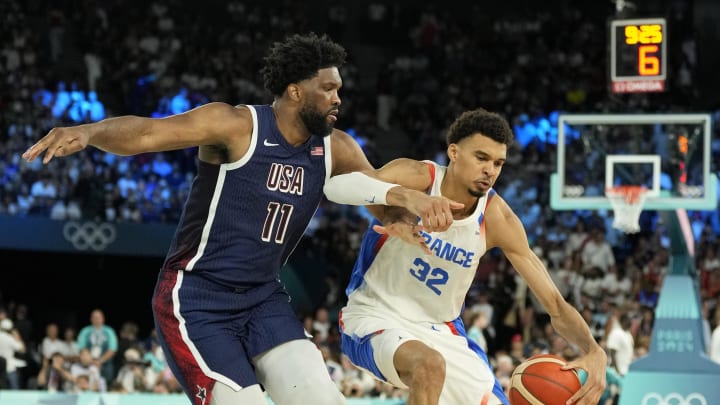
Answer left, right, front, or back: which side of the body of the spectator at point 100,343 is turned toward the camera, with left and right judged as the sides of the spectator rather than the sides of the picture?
front

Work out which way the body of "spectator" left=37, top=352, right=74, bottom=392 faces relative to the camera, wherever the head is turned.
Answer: toward the camera

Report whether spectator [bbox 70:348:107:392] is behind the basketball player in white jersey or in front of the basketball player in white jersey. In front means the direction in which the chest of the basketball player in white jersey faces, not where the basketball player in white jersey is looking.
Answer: behind

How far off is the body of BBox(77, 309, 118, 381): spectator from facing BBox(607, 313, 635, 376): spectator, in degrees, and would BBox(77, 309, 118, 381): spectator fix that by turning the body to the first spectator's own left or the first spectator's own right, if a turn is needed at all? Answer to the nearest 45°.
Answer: approximately 45° to the first spectator's own left

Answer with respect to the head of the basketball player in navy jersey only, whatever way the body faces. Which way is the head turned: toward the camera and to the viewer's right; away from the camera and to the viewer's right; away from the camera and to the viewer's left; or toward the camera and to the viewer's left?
toward the camera and to the viewer's right

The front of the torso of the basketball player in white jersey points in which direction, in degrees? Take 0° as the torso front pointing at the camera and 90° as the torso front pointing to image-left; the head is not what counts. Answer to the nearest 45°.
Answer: approximately 315°

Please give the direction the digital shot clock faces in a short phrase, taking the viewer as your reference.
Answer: facing the viewer

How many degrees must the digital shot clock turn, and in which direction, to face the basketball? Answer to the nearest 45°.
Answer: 0° — it already faces it

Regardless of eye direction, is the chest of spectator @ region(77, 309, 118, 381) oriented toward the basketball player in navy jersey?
yes

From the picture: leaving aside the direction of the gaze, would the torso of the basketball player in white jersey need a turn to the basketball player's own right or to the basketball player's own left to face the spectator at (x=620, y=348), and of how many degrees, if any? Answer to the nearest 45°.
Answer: approximately 135° to the basketball player's own left

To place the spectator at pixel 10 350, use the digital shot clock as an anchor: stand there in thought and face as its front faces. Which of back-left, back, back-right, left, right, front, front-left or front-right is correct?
right
